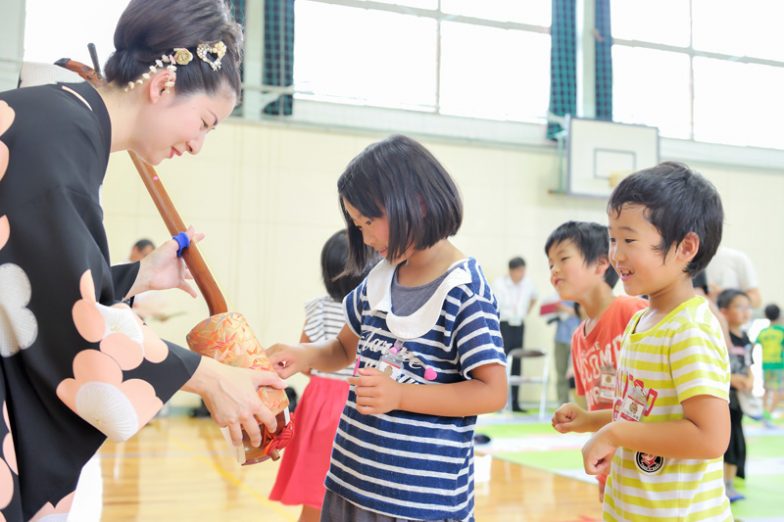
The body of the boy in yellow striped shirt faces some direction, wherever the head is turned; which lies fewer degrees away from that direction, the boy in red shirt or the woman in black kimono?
the woman in black kimono

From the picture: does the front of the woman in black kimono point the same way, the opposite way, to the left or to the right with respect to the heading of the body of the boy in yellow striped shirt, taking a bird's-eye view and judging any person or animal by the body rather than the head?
the opposite way

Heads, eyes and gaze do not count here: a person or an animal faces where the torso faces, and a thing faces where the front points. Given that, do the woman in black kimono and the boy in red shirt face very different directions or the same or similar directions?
very different directions

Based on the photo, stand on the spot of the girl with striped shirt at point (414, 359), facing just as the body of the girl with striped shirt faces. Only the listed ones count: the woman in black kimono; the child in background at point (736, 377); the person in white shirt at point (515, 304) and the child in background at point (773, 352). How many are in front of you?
1

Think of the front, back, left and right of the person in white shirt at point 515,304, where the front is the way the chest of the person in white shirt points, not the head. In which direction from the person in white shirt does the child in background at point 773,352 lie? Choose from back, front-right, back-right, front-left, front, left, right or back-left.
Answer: left

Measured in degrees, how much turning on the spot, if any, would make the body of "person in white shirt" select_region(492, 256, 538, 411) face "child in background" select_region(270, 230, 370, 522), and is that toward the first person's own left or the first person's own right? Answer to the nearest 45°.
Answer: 0° — they already face them

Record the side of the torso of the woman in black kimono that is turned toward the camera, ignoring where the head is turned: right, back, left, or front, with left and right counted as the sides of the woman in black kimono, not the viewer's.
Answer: right

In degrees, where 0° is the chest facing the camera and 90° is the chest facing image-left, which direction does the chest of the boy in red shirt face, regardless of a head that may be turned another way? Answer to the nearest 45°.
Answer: approximately 45°

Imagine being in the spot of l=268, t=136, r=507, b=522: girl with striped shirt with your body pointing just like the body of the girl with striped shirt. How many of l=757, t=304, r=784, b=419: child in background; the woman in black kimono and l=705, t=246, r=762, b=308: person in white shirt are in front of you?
1

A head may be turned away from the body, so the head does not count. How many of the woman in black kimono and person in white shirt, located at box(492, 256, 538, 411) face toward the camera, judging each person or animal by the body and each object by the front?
1

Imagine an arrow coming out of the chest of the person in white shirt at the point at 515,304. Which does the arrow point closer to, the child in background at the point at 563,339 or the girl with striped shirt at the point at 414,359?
the girl with striped shirt

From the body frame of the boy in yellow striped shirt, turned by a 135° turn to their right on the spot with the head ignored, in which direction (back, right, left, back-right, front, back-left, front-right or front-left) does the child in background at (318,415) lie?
front-left

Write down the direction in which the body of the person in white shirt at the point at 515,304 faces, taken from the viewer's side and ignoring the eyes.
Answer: toward the camera

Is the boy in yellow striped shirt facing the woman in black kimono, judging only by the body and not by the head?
yes
